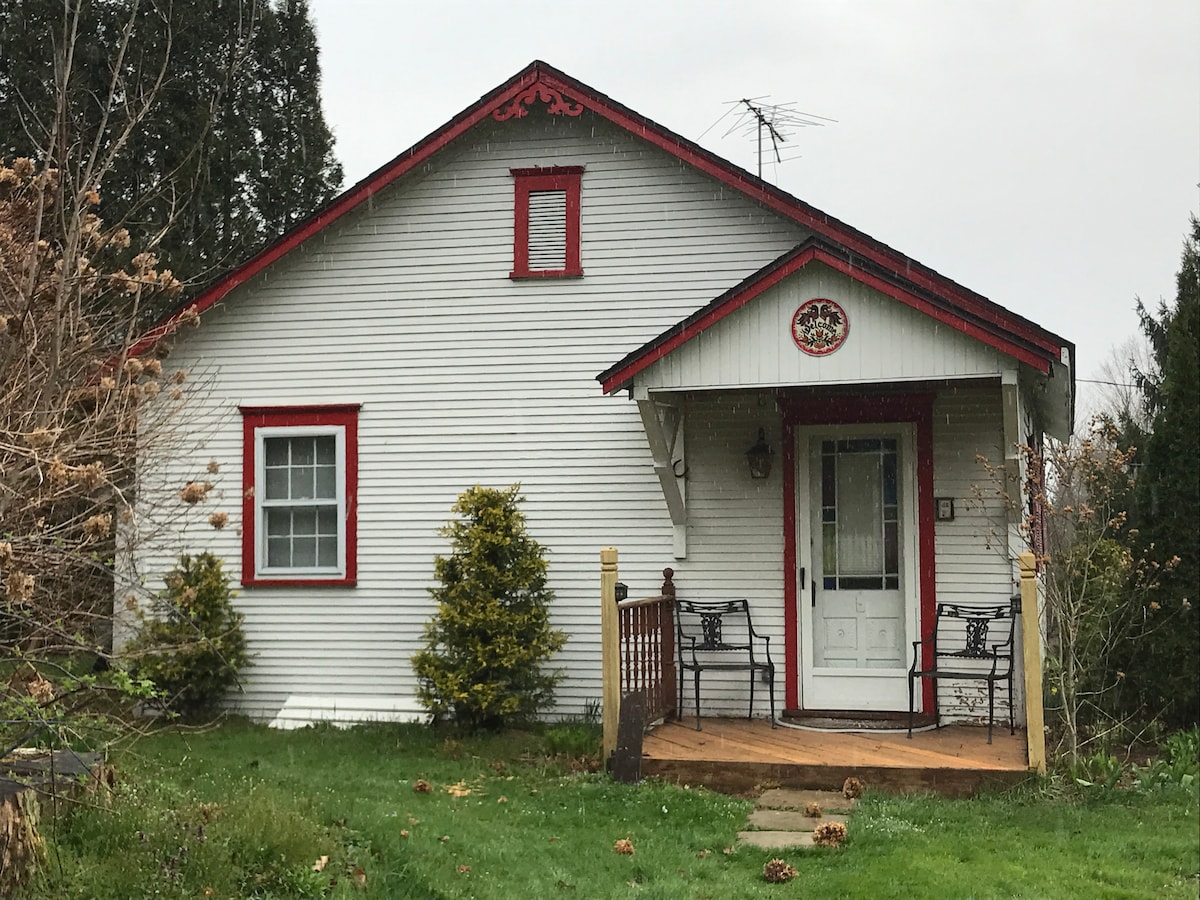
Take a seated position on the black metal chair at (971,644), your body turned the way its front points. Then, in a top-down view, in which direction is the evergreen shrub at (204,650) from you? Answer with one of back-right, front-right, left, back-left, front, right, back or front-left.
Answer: front-right

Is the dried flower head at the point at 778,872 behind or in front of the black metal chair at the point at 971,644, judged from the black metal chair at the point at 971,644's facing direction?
in front

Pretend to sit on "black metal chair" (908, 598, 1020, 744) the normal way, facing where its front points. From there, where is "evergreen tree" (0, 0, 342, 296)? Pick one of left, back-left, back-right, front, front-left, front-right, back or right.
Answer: right

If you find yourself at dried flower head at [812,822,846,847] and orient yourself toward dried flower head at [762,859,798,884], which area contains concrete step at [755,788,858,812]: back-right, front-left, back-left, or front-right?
back-right

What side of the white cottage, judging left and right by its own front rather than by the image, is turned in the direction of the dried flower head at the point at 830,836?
front

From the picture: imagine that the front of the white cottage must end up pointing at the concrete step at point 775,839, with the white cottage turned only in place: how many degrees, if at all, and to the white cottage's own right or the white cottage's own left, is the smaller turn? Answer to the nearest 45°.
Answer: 0° — it already faces it

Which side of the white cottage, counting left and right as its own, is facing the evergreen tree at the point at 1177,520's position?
left

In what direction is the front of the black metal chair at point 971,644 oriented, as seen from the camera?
facing the viewer and to the left of the viewer

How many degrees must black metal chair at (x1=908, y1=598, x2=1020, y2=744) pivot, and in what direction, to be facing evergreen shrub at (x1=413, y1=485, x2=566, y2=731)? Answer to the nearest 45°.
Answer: approximately 45° to its right

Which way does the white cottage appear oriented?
toward the camera
